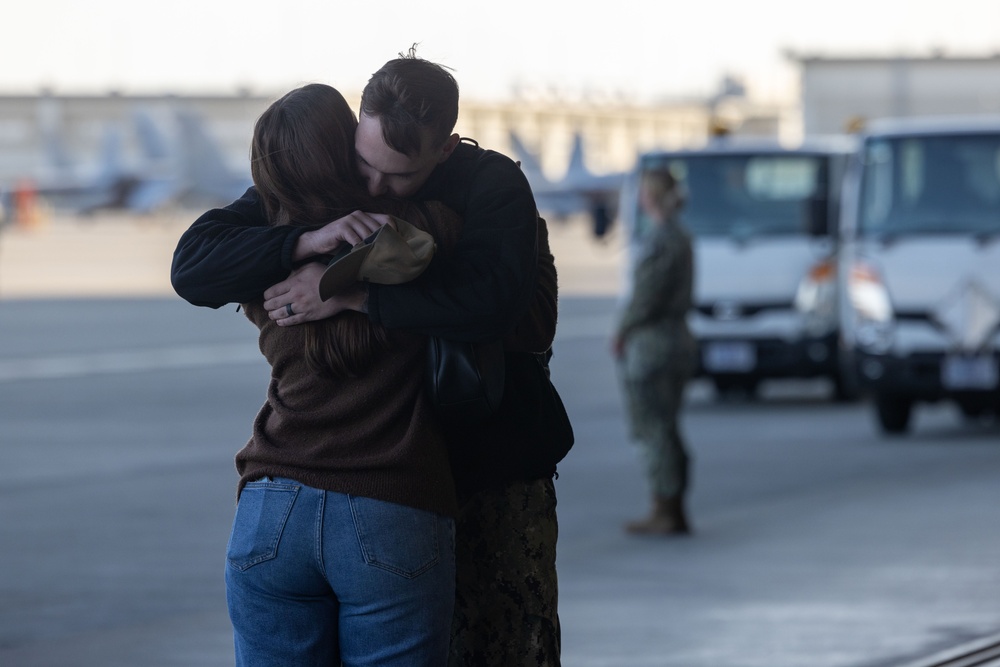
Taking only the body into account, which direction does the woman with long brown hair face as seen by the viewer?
away from the camera

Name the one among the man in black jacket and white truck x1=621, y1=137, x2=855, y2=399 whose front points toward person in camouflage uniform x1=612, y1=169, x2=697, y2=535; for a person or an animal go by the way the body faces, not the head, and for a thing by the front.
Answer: the white truck

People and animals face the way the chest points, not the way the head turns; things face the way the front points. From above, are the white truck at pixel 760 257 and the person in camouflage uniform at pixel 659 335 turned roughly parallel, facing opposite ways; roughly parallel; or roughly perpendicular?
roughly perpendicular

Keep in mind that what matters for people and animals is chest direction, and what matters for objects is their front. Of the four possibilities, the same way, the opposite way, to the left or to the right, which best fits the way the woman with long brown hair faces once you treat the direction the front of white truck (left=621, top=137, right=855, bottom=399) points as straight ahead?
the opposite way

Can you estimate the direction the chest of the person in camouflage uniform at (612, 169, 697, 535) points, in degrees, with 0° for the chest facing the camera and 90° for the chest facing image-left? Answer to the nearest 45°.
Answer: approximately 90°

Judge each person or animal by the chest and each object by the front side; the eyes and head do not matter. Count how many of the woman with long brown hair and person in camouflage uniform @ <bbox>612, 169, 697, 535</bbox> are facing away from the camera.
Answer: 1

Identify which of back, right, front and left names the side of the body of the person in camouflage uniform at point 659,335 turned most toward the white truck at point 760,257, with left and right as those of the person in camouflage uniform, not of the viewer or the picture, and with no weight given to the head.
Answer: right

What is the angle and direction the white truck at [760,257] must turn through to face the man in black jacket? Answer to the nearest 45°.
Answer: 0° — it already faces them
